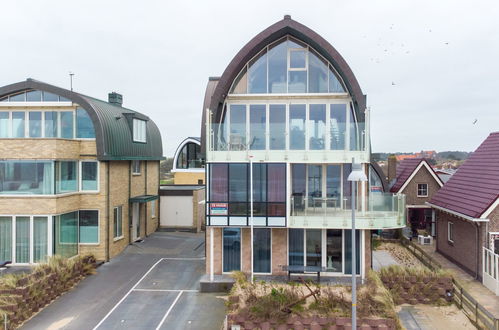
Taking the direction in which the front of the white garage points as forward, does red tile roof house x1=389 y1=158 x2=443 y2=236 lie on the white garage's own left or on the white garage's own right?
on the white garage's own left

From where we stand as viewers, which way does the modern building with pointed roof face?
facing the viewer

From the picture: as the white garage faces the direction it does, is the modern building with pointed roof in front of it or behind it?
in front

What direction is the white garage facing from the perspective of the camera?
toward the camera

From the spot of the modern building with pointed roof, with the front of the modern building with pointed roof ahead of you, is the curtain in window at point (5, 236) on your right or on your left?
on your right

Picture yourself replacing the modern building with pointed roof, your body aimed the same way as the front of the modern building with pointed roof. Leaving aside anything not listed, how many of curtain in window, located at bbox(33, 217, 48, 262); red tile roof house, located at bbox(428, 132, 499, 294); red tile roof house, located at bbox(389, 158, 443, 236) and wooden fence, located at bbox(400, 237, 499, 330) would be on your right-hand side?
1

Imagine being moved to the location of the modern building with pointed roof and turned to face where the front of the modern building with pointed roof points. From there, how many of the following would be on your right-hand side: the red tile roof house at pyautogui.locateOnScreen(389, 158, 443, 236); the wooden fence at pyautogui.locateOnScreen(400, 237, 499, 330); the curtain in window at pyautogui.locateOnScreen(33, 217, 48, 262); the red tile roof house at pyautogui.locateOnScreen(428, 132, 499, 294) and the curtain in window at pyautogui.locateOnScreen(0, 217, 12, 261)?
2

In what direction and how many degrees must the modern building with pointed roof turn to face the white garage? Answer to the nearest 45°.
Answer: approximately 135° to its right

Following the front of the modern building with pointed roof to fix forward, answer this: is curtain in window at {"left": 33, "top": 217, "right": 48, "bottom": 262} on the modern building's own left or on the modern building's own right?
on the modern building's own right

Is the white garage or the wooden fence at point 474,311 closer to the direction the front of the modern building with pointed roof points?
the wooden fence

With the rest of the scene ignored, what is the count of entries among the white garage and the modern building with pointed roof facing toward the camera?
2

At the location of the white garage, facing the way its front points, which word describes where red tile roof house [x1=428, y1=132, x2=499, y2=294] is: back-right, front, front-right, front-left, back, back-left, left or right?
front-left

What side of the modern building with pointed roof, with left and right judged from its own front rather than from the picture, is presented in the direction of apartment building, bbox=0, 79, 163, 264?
right

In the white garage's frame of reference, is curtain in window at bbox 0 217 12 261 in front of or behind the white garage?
in front
